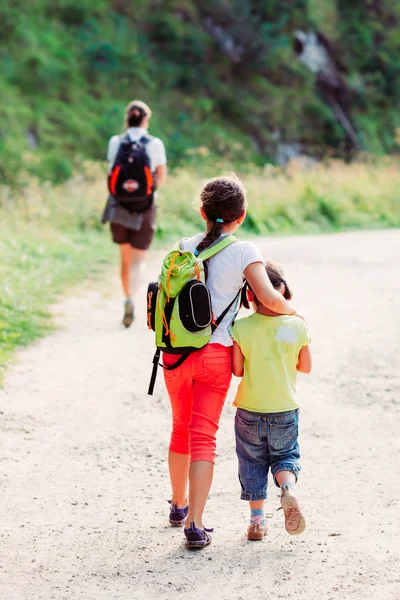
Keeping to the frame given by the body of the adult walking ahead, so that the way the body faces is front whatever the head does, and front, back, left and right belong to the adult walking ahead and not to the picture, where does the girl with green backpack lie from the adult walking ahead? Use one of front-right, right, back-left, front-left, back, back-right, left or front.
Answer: back

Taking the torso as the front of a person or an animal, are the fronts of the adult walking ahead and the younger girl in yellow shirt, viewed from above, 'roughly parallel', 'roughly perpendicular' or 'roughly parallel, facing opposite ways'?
roughly parallel

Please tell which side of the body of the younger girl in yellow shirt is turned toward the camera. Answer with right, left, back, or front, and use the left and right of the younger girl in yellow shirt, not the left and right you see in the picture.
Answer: back

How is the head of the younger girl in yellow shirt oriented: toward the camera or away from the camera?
away from the camera

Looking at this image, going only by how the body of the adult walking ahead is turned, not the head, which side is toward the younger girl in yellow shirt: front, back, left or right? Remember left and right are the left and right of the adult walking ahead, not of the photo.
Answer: back

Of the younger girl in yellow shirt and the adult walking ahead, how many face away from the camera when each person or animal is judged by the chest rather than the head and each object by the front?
2

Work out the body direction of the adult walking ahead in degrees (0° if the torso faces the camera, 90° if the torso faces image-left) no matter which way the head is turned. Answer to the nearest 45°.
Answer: approximately 180°
